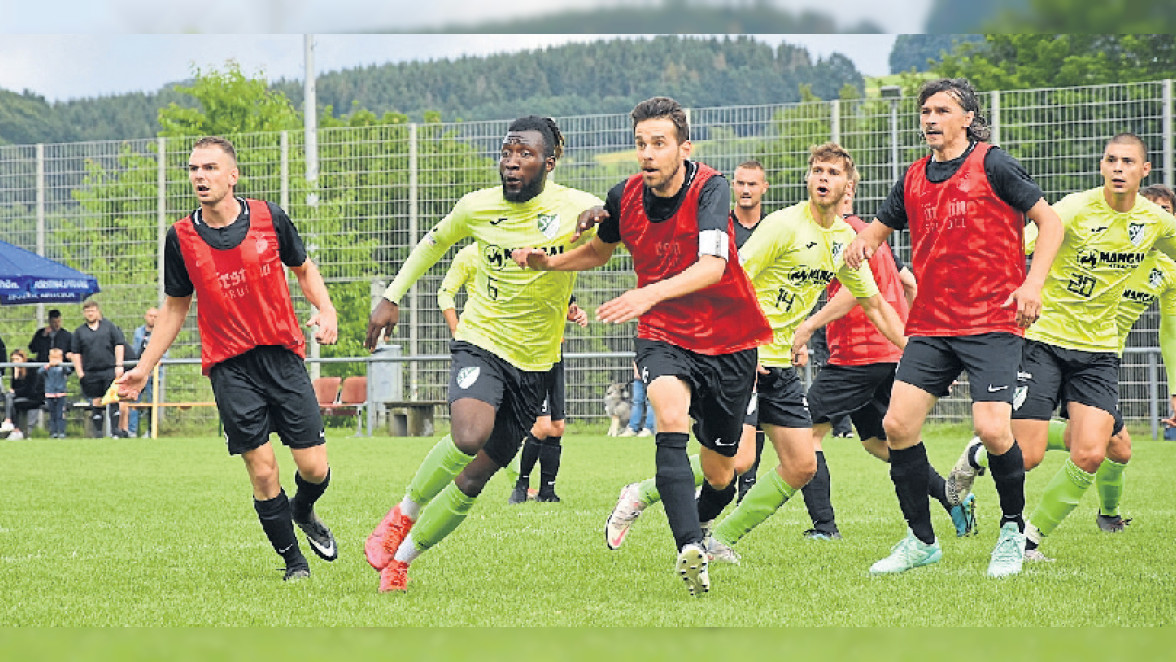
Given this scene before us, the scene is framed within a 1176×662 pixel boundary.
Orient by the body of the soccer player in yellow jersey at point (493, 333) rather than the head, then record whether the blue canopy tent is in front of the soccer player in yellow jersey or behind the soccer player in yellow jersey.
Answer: behind

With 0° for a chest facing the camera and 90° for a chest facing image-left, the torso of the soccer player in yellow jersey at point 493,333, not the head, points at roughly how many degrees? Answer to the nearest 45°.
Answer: approximately 0°

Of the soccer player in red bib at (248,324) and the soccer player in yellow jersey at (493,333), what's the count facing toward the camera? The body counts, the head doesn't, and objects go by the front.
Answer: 2

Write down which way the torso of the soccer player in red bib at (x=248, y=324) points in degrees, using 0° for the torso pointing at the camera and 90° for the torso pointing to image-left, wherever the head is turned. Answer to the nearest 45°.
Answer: approximately 0°

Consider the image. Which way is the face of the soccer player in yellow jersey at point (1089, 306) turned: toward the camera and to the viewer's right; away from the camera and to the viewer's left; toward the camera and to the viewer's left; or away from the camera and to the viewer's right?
toward the camera and to the viewer's left

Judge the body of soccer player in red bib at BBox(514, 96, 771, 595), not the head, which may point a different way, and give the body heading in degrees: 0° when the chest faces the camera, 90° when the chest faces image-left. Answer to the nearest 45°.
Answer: approximately 45°

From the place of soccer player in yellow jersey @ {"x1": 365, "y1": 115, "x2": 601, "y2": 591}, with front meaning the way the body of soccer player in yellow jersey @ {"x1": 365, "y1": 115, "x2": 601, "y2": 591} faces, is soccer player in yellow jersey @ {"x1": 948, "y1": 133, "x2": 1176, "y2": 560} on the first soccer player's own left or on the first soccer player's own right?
on the first soccer player's own left

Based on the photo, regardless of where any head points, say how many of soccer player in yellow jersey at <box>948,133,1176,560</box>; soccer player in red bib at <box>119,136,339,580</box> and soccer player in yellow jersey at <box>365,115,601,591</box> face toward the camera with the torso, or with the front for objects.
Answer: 3
